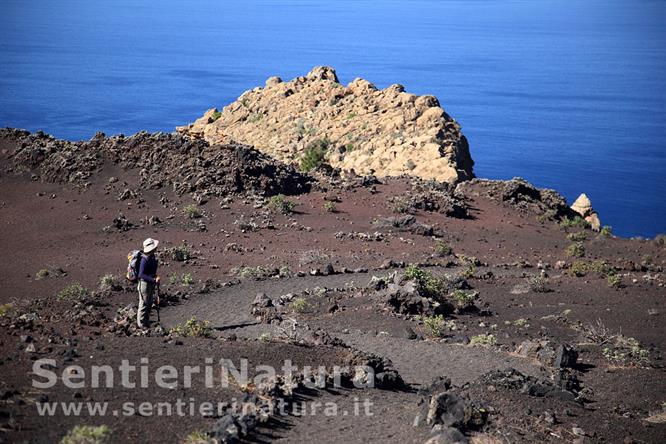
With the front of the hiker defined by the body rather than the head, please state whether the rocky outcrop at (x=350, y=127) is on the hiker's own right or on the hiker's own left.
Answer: on the hiker's own left

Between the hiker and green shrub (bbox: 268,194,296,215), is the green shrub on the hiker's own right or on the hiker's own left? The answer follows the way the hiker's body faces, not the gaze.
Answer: on the hiker's own left

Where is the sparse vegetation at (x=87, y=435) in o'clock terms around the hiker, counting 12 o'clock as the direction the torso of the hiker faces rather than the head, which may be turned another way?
The sparse vegetation is roughly at 3 o'clock from the hiker.

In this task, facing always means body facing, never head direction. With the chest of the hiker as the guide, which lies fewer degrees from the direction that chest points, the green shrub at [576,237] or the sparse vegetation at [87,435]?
the green shrub

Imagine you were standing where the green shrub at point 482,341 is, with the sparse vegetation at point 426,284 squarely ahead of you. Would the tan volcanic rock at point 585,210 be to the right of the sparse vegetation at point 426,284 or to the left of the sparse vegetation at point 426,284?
right

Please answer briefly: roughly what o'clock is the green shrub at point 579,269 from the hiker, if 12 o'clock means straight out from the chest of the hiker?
The green shrub is roughly at 11 o'clock from the hiker.

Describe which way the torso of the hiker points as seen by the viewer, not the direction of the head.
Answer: to the viewer's right

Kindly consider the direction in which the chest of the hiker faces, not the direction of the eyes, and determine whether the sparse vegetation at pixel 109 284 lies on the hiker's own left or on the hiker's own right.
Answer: on the hiker's own left

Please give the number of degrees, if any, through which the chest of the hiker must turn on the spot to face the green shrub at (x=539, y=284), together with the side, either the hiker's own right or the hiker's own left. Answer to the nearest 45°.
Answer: approximately 45° to the hiker's own left
